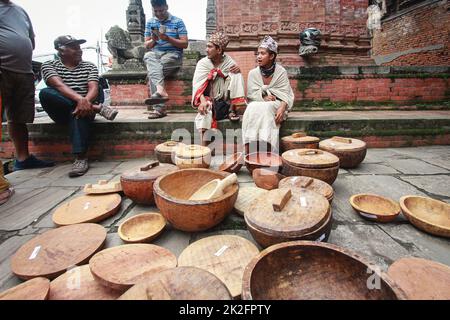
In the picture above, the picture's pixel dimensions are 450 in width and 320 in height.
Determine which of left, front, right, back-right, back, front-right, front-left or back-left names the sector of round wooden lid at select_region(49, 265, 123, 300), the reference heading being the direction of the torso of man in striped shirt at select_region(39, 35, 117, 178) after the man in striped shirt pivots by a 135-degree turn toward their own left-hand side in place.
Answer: back-right

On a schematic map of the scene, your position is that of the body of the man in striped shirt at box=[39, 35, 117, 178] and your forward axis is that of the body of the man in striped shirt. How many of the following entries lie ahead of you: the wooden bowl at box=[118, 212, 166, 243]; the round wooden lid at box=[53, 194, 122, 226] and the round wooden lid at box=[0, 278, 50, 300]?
3

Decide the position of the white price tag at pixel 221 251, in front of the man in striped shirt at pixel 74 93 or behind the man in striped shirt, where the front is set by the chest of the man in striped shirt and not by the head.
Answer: in front

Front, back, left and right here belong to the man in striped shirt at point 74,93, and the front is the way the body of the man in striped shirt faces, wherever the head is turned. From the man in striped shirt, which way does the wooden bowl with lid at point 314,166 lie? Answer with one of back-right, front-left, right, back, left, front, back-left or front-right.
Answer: front-left

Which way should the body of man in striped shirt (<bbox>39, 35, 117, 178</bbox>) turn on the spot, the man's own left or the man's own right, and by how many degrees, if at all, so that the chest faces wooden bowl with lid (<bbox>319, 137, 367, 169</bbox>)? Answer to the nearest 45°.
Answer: approximately 45° to the man's own left

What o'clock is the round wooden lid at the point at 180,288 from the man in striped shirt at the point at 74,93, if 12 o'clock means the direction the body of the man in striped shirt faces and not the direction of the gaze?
The round wooden lid is roughly at 12 o'clock from the man in striped shirt.

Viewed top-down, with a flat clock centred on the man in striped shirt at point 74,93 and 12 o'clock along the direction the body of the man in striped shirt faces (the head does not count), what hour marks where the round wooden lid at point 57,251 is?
The round wooden lid is roughly at 12 o'clock from the man in striped shirt.

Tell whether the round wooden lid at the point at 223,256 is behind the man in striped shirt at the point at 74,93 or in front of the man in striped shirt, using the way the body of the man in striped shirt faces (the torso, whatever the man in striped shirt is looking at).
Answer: in front

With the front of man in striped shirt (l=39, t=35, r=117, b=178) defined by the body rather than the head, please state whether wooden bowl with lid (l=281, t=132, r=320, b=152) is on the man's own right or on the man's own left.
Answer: on the man's own left

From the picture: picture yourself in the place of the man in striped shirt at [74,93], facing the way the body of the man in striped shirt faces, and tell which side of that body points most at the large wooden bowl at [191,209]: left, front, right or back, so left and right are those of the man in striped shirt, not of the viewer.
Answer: front

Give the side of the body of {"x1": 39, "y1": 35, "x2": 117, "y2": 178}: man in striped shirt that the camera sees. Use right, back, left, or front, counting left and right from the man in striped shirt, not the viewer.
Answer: front
